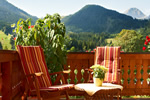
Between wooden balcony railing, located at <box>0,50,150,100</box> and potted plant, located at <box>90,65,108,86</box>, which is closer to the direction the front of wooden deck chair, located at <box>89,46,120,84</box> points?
the potted plant

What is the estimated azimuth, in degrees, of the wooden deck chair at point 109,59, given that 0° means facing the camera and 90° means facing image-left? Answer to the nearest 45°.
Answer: approximately 45°

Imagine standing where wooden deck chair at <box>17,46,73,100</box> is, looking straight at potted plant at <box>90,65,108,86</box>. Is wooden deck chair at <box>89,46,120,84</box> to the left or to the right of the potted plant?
left

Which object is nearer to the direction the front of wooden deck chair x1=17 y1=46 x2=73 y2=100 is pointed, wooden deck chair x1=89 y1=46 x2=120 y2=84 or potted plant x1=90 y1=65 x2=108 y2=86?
the potted plant

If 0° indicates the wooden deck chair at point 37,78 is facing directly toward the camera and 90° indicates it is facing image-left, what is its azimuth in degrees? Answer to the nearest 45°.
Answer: approximately 315°

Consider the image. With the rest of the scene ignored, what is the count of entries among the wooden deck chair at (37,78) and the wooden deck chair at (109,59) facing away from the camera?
0

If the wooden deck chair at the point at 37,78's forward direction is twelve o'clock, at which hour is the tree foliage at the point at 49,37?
The tree foliage is roughly at 8 o'clock from the wooden deck chair.

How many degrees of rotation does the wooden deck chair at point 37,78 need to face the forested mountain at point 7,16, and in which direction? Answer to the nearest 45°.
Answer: approximately 135° to its left

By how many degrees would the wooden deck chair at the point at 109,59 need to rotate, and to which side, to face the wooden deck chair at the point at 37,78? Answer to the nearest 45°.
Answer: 0° — it already faces it

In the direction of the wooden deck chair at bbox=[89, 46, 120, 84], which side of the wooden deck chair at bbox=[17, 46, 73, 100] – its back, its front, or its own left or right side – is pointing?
left
